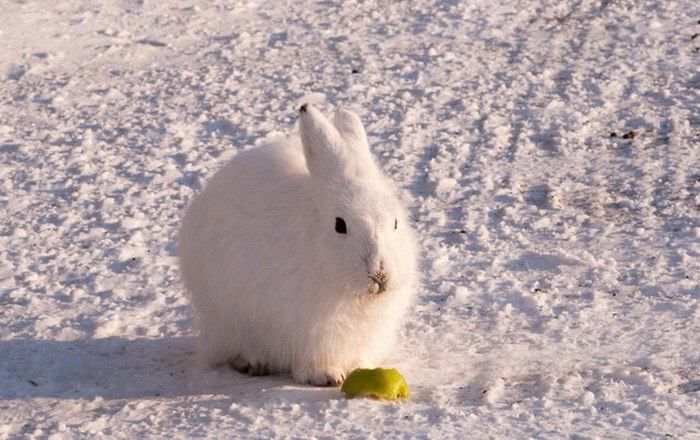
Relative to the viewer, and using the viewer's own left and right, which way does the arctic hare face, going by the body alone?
facing the viewer and to the right of the viewer
